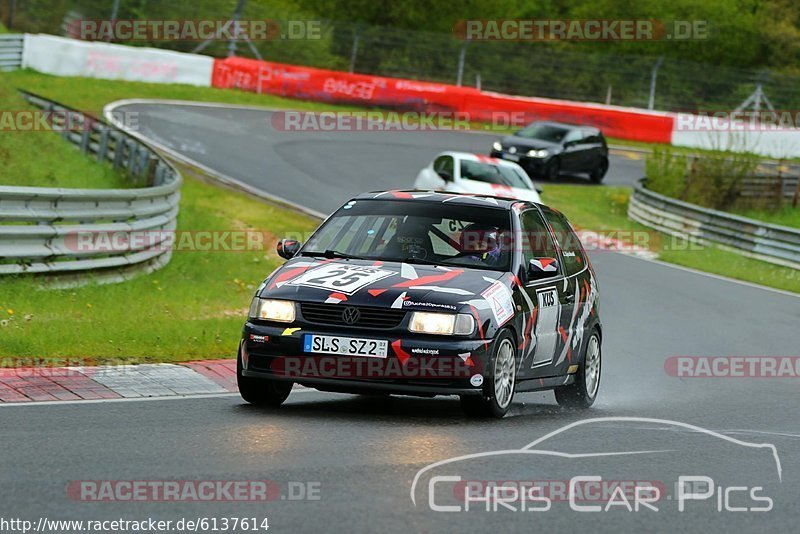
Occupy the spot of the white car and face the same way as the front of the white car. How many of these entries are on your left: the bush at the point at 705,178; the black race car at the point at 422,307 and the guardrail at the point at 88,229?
1

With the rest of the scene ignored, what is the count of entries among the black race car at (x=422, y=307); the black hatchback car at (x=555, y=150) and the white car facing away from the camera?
0

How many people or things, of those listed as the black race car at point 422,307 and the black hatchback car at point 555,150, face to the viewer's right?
0

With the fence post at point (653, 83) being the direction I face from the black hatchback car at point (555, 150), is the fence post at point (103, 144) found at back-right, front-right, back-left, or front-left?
back-left

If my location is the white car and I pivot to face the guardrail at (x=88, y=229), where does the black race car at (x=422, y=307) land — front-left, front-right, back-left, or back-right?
front-left

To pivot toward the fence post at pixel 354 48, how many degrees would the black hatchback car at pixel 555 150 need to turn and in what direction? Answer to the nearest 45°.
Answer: approximately 90° to its right

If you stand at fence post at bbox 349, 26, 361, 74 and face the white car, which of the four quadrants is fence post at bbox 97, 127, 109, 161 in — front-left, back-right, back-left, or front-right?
front-right

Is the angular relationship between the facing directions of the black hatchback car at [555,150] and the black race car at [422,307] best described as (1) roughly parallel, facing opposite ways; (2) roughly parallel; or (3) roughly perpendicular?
roughly parallel

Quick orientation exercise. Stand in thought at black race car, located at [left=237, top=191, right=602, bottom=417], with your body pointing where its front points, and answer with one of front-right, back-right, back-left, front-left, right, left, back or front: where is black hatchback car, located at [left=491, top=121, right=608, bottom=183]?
back-right

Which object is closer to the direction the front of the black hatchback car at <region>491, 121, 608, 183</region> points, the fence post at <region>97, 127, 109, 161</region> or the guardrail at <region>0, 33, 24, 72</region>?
the fence post

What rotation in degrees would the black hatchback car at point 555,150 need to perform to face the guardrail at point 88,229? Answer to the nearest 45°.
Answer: approximately 45° to its left

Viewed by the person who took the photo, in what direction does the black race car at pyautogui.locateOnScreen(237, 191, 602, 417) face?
facing the viewer and to the left of the viewer

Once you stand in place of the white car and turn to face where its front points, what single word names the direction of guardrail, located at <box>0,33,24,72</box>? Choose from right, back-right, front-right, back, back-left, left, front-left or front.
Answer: back
